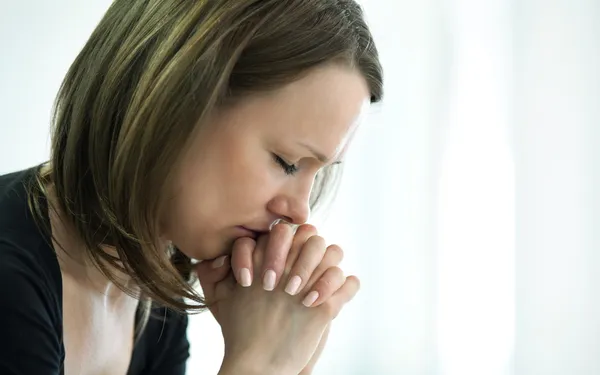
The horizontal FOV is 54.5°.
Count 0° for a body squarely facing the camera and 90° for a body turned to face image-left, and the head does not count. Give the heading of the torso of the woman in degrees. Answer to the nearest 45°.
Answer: approximately 315°
